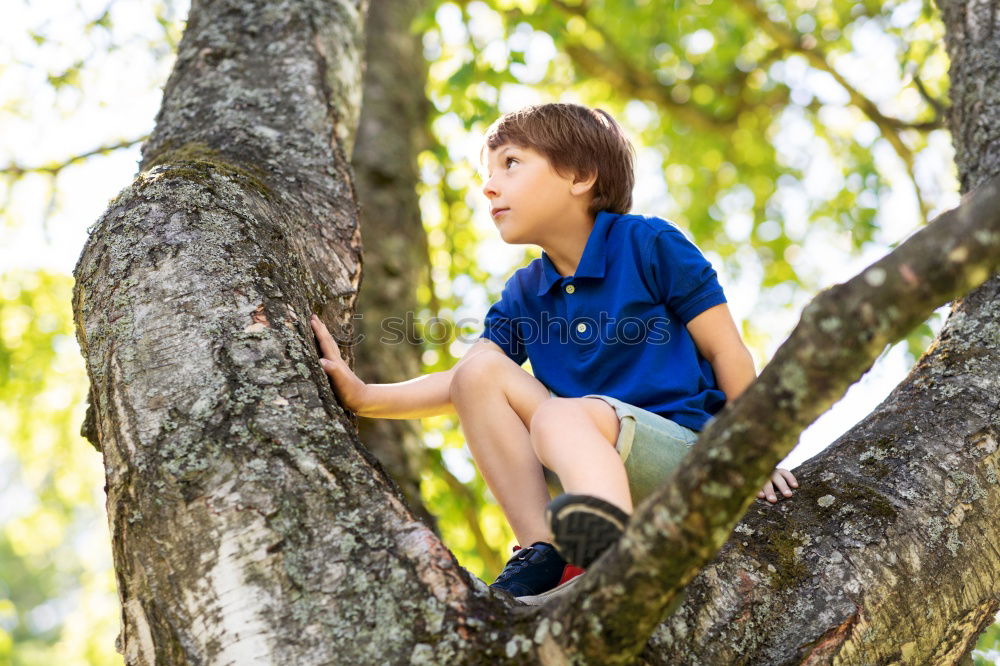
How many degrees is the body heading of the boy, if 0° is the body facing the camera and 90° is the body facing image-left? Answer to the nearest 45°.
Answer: approximately 45°

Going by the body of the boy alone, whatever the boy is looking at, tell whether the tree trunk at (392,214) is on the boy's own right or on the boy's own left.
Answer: on the boy's own right

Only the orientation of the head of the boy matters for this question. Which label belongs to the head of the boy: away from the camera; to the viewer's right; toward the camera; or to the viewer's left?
to the viewer's left
